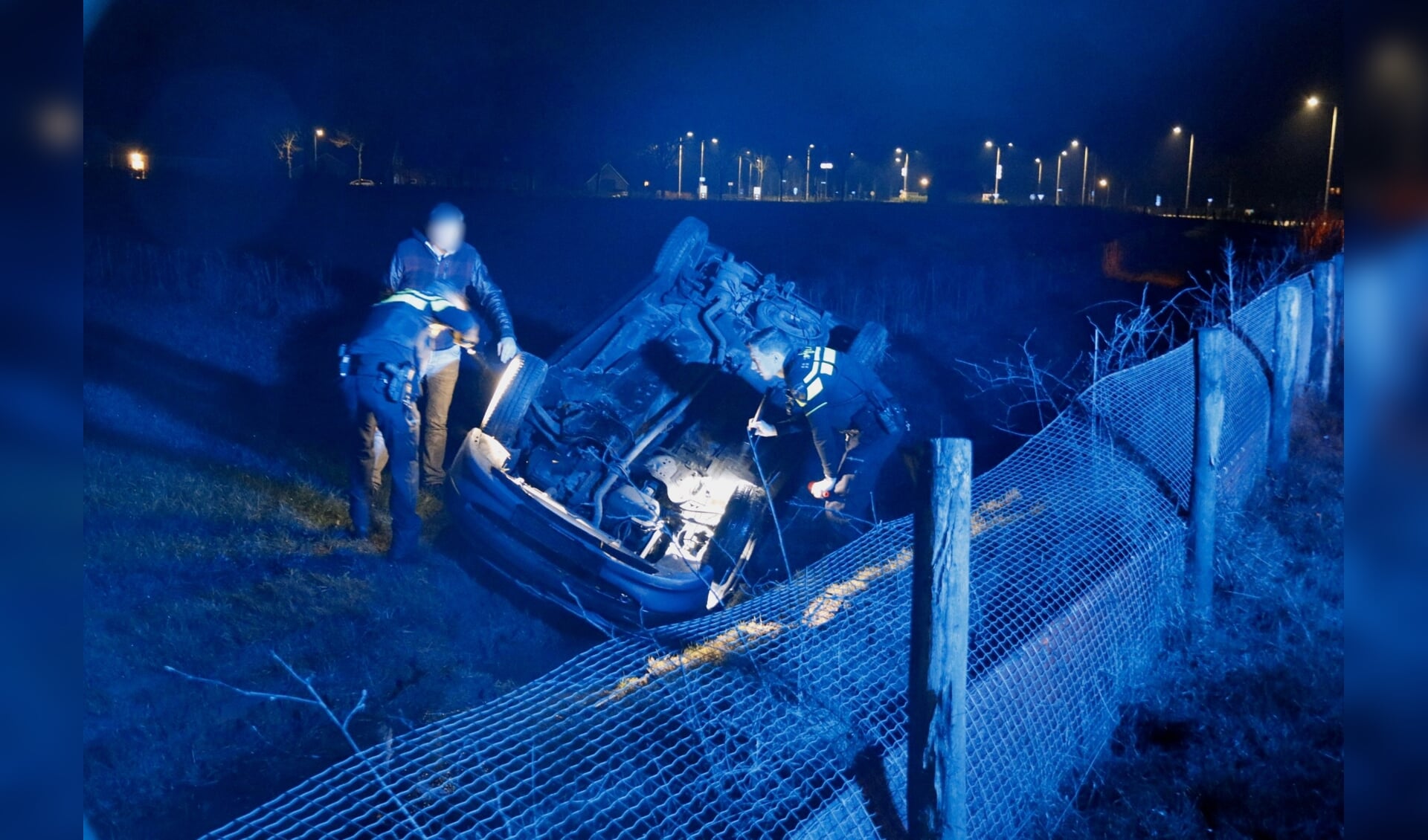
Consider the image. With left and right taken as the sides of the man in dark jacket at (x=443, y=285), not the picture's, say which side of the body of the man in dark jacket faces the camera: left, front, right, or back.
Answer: front

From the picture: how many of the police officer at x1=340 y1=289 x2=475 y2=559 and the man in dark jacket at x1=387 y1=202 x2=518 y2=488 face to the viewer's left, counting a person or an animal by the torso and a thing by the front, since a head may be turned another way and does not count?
0

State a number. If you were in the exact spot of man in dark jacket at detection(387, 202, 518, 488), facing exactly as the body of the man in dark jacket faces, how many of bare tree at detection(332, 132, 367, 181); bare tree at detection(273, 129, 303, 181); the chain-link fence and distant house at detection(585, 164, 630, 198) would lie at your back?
3

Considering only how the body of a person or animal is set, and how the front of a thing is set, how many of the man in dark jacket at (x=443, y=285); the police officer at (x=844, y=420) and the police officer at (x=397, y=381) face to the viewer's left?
1

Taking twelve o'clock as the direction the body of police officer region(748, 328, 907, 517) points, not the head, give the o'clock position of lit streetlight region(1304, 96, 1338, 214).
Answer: The lit streetlight is roughly at 4 o'clock from the police officer.

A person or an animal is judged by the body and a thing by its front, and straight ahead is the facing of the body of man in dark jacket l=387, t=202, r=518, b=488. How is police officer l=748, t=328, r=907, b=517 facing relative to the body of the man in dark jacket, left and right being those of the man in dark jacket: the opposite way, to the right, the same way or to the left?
to the right

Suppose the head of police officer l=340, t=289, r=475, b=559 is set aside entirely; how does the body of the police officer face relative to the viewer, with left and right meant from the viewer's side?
facing away from the viewer and to the right of the viewer

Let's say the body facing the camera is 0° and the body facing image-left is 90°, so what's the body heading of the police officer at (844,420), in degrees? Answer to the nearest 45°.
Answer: approximately 90°

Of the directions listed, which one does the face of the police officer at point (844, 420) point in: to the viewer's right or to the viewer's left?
to the viewer's left

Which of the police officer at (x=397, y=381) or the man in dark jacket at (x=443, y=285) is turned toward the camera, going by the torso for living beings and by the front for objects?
the man in dark jacket

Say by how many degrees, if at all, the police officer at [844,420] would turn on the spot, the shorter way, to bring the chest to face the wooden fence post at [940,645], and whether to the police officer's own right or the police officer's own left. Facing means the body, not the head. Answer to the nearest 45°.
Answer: approximately 90° to the police officer's own left

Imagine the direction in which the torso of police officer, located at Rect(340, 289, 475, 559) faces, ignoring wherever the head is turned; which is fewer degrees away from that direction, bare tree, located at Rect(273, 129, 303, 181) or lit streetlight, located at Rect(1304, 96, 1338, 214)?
the lit streetlight

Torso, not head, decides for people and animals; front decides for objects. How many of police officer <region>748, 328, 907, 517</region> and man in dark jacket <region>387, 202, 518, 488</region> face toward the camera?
1

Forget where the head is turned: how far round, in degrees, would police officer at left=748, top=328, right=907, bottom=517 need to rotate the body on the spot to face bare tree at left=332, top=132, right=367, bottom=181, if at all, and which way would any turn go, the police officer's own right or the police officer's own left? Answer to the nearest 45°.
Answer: approximately 45° to the police officer's own right
